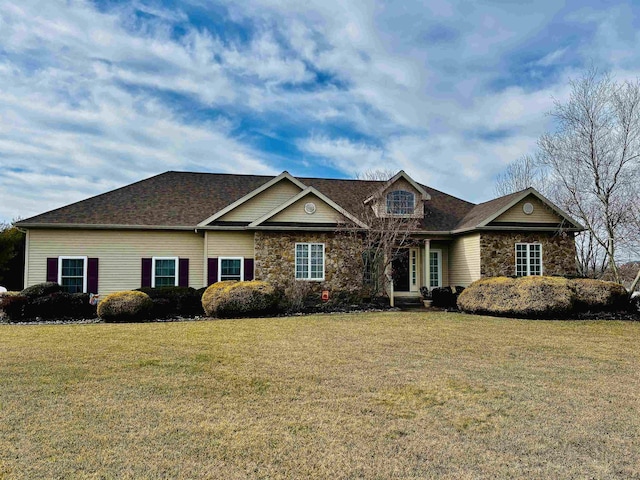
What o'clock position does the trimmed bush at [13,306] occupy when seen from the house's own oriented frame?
The trimmed bush is roughly at 2 o'clock from the house.

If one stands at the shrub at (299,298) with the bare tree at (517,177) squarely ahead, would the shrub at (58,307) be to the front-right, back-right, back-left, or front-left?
back-left

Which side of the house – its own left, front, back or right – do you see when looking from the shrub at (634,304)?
left

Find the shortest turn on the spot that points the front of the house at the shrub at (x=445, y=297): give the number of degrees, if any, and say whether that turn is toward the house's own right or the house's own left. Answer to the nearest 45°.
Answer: approximately 90° to the house's own left

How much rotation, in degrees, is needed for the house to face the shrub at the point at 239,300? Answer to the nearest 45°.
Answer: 0° — it already faces it

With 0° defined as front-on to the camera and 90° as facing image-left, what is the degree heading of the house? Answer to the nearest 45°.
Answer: approximately 0°

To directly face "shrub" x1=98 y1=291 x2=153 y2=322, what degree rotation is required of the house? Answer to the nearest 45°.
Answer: approximately 45° to its right
